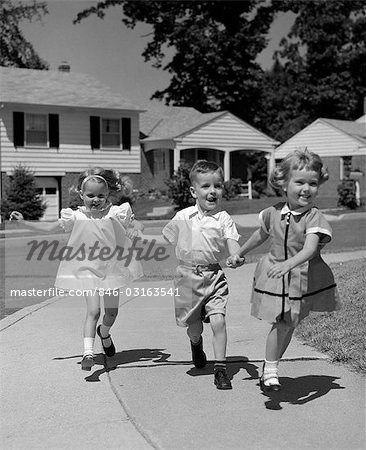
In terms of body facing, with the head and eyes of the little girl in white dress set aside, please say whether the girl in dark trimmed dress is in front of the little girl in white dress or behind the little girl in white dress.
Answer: in front

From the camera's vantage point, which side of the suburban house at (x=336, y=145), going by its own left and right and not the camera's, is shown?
front

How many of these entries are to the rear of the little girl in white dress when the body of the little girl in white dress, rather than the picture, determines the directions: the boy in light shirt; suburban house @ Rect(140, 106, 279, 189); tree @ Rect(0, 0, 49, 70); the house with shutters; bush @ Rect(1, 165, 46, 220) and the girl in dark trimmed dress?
4

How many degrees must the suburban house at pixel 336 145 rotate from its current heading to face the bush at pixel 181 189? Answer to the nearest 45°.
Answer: approximately 45° to its right

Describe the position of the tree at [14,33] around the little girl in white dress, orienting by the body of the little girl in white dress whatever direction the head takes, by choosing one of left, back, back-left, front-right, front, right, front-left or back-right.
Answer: back

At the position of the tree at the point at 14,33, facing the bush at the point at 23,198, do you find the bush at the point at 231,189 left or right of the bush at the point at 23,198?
left

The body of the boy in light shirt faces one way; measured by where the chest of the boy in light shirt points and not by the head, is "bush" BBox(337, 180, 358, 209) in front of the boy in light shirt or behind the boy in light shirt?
behind

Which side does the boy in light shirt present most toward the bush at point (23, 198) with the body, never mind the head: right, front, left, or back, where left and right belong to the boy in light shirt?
back

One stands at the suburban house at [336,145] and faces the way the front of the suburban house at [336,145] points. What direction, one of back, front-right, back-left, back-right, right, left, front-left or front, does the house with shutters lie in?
front-right

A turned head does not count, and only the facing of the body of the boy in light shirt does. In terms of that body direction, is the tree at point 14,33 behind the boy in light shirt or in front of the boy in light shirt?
behind

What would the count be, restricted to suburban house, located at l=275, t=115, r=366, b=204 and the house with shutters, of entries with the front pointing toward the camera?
2

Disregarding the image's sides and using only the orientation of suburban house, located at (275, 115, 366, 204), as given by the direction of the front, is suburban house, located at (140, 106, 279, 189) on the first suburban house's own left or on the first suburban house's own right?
on the first suburban house's own right

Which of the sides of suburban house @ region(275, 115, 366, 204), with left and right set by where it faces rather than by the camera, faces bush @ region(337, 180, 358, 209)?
front

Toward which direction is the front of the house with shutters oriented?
toward the camera

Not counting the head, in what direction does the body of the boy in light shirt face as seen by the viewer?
toward the camera

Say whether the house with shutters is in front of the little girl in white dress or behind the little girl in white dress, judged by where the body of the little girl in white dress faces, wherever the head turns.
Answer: behind
